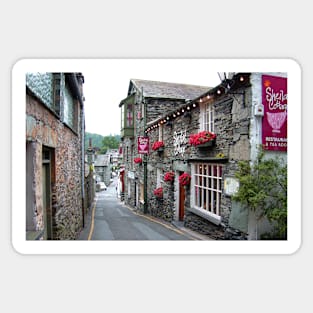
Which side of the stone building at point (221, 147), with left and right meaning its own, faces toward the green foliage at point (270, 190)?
left

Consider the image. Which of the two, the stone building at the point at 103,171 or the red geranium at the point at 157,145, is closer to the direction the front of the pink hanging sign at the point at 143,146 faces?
the red geranium

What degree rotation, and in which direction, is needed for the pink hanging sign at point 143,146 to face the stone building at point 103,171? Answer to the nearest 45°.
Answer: approximately 180°

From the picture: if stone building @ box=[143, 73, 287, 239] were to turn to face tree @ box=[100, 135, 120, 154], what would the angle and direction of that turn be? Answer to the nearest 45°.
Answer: approximately 90° to its right
